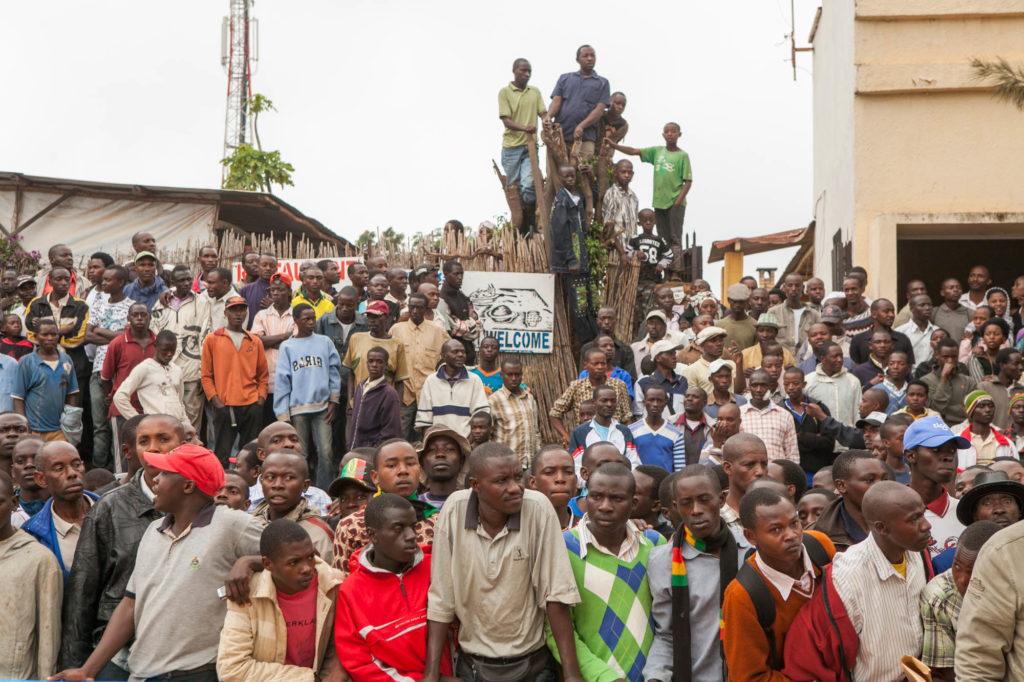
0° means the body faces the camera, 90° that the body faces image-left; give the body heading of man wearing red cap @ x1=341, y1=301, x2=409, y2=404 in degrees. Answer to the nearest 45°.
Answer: approximately 0°

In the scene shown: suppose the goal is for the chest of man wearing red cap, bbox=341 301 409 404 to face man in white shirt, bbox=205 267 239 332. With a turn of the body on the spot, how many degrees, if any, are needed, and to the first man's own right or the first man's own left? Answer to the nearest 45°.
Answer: approximately 135° to the first man's own right

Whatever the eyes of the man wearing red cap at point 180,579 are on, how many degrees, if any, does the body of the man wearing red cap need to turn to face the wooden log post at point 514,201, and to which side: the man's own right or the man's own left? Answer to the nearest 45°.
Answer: approximately 180°

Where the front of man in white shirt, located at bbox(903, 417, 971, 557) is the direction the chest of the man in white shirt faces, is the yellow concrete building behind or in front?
behind

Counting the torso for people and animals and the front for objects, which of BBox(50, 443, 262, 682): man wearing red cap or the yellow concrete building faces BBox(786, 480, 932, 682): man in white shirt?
the yellow concrete building

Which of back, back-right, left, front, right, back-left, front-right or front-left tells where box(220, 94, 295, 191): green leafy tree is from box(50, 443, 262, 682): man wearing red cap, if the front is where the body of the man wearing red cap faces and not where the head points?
back-right

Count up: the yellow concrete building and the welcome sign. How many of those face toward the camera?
2
